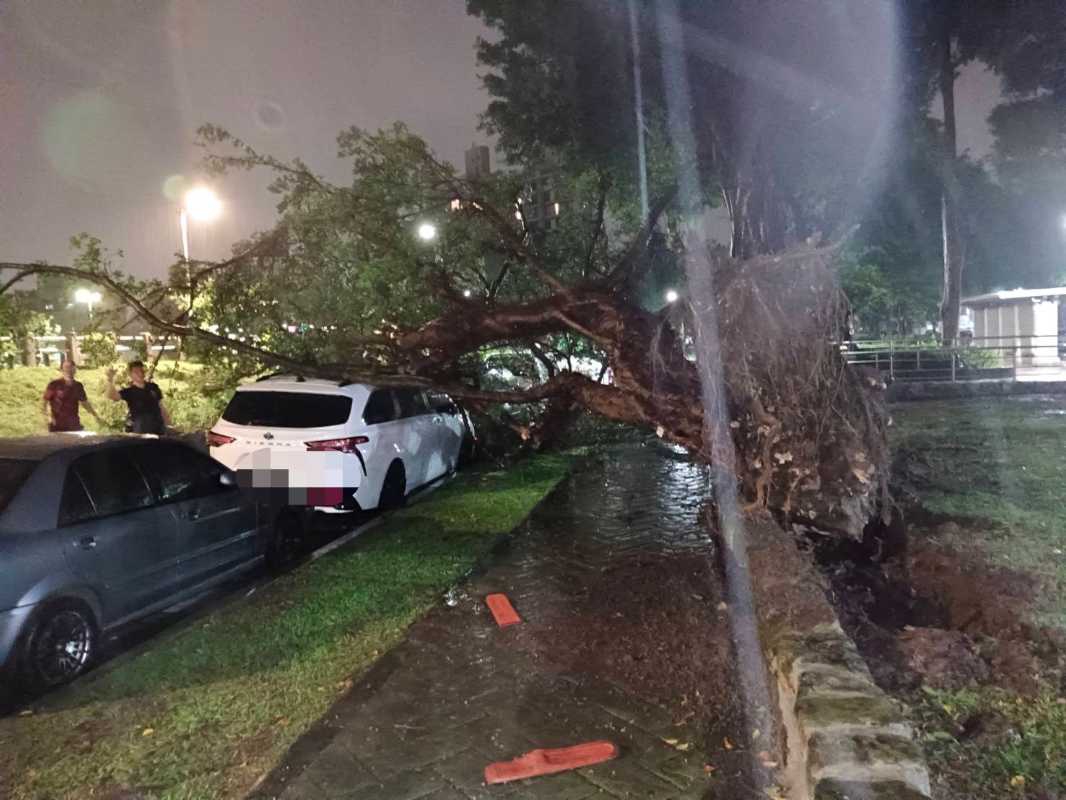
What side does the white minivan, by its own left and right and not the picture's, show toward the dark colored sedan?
back

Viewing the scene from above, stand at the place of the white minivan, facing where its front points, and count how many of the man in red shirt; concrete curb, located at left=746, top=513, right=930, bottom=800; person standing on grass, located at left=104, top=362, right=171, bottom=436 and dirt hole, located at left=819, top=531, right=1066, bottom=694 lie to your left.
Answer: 2

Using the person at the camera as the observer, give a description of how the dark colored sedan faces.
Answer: facing away from the viewer and to the right of the viewer

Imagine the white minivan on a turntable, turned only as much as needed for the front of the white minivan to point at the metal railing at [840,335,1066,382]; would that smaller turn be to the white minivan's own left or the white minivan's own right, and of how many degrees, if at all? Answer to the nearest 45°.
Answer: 0° — it already faces it

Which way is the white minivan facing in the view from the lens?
facing away from the viewer and to the right of the viewer

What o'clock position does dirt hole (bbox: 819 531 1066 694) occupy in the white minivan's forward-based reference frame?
The dirt hole is roughly at 3 o'clock from the white minivan.

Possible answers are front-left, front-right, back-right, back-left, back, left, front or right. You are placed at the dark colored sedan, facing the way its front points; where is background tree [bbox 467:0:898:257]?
front-right

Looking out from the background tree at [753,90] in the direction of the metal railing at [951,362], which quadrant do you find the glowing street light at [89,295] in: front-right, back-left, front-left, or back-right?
back-left

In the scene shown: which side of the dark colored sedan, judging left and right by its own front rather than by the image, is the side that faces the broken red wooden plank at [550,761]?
right

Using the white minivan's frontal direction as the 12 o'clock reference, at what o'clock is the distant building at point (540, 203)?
The distant building is roughly at 12 o'clock from the white minivan.

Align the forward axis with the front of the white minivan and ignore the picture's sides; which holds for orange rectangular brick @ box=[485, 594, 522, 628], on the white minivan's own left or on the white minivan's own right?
on the white minivan's own right

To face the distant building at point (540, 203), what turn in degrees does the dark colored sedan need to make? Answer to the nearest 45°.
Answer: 0° — it already faces it
